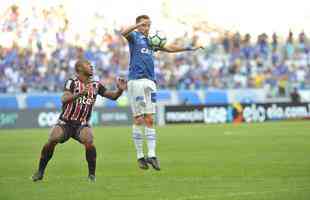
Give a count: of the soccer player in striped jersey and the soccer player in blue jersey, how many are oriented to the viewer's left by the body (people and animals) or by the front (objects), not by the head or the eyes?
0

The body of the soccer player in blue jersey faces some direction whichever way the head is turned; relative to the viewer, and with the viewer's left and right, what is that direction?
facing the viewer and to the right of the viewer

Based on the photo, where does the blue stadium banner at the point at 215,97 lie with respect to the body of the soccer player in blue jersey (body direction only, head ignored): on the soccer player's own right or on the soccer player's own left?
on the soccer player's own left

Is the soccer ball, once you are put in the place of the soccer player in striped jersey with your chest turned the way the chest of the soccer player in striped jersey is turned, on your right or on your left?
on your left

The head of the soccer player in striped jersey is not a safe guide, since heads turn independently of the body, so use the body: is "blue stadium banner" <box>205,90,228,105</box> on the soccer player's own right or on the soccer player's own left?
on the soccer player's own left

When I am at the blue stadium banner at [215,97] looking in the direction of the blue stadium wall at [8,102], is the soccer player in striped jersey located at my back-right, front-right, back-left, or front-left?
front-left

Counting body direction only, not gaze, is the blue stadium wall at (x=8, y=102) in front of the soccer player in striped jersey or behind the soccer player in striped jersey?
behind

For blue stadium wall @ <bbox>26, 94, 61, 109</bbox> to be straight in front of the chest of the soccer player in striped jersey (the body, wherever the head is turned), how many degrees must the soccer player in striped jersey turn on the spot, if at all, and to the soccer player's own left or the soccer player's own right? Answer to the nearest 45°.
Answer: approximately 135° to the soccer player's own left

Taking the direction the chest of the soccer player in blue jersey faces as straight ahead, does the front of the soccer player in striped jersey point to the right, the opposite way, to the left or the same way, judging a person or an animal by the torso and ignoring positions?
the same way
